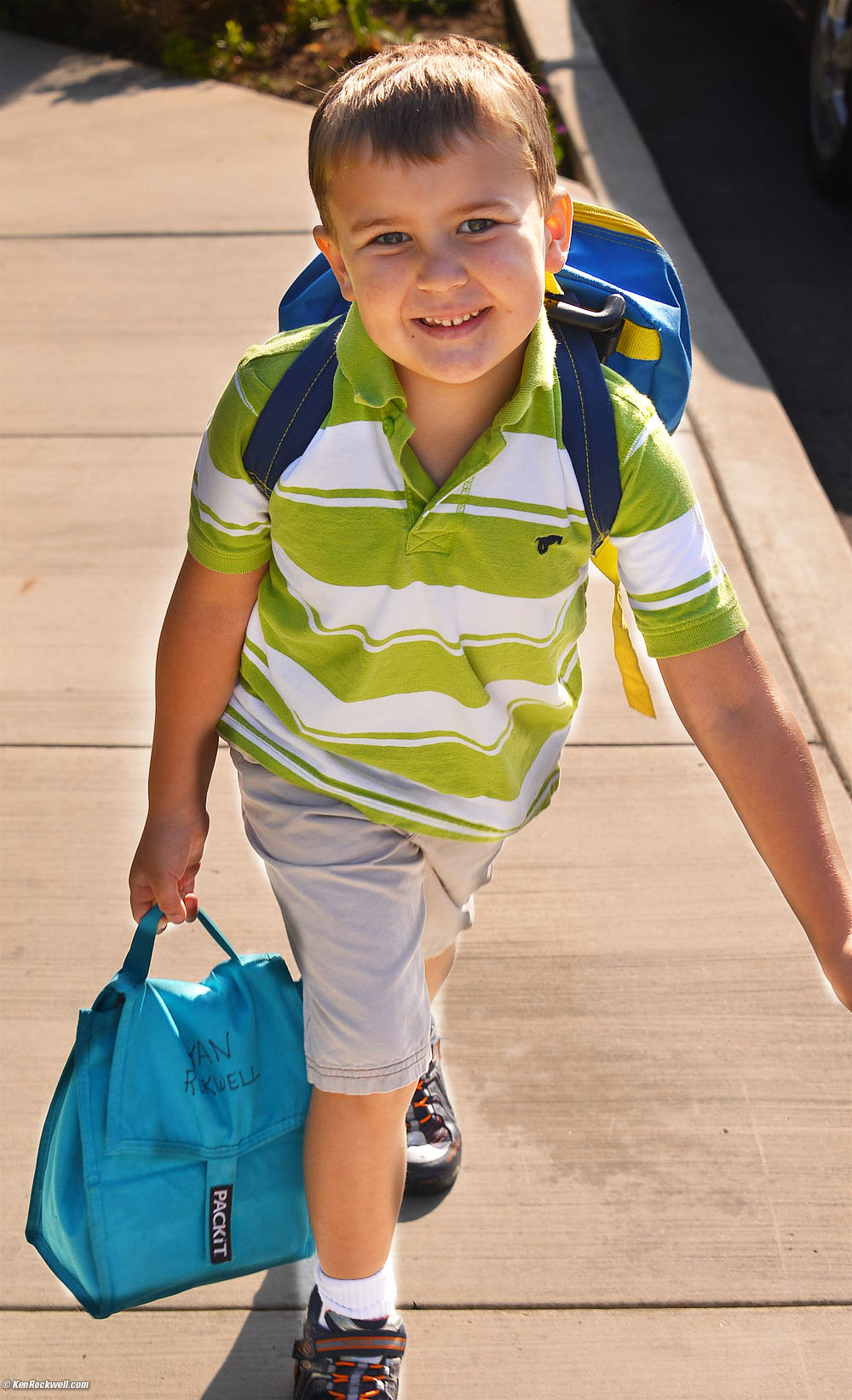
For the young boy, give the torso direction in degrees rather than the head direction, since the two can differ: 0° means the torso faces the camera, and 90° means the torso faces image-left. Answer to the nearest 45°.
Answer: approximately 0°
